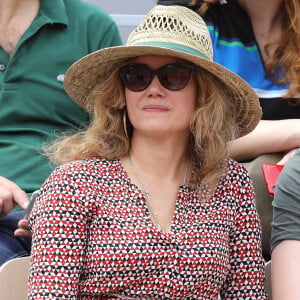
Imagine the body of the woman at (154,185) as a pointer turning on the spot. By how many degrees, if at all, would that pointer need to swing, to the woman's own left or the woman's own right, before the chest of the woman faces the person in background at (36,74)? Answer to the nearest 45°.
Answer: approximately 135° to the woman's own right

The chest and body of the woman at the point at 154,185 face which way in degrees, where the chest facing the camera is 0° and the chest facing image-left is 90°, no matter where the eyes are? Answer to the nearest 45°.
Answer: approximately 0°

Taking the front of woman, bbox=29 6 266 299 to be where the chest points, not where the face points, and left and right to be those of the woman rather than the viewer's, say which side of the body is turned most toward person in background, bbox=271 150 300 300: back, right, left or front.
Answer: left

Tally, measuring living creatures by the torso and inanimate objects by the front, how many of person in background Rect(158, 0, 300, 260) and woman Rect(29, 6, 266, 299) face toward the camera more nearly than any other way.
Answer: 2

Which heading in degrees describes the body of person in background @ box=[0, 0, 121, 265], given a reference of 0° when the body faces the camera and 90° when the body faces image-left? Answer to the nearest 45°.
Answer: approximately 45°

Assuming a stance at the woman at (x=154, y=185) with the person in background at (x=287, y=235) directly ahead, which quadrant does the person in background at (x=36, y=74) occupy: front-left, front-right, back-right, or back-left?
back-left

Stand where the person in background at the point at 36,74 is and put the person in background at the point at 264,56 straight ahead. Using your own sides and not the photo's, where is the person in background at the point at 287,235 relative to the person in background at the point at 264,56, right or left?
right

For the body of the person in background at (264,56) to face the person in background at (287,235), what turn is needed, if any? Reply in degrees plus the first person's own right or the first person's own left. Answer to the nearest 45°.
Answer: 0° — they already face them

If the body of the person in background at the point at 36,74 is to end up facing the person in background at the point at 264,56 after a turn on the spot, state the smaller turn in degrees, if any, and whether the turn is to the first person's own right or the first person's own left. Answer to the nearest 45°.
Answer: approximately 135° to the first person's own left

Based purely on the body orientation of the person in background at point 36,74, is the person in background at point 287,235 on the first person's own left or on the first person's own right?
on the first person's own left
